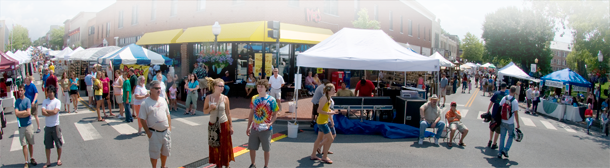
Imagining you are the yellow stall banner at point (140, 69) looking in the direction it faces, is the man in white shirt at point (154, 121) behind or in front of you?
in front

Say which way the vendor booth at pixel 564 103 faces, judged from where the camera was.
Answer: facing the viewer and to the left of the viewer

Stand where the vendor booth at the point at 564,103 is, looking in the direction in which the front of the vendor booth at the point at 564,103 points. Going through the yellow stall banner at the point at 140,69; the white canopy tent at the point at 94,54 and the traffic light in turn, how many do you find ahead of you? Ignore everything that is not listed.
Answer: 3

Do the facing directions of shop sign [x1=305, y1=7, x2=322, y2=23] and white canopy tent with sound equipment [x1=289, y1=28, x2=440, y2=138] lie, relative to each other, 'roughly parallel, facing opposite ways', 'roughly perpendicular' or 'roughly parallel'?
roughly parallel

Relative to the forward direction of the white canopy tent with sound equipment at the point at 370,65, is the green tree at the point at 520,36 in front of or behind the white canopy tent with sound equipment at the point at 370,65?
behind

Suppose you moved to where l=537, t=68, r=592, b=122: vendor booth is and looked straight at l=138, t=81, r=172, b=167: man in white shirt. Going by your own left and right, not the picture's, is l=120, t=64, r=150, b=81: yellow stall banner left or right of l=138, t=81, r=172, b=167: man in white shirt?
right

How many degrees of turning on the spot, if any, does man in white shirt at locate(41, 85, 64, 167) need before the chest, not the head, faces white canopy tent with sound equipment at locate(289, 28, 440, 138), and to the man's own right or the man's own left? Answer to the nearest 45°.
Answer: approximately 90° to the man's own left

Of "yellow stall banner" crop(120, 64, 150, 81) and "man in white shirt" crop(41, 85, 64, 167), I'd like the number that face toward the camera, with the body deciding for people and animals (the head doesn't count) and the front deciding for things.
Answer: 2

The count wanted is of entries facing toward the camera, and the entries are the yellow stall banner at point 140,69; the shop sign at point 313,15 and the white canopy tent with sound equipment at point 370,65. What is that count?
3

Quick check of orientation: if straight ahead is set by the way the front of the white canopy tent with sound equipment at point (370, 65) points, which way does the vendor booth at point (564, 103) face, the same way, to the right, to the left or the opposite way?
to the right

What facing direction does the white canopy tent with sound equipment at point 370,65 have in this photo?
toward the camera

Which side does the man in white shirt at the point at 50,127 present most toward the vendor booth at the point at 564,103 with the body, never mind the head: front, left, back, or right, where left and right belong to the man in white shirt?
left

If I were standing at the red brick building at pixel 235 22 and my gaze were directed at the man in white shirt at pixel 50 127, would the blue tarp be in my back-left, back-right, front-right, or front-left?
front-left

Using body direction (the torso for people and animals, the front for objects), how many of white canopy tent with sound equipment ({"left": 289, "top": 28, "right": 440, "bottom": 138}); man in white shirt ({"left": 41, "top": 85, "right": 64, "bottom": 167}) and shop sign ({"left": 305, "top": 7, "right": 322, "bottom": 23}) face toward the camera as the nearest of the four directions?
3

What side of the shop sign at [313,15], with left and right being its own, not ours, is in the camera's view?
front

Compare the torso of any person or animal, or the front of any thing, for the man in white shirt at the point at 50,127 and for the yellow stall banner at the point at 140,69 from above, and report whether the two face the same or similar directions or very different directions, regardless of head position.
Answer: same or similar directions
